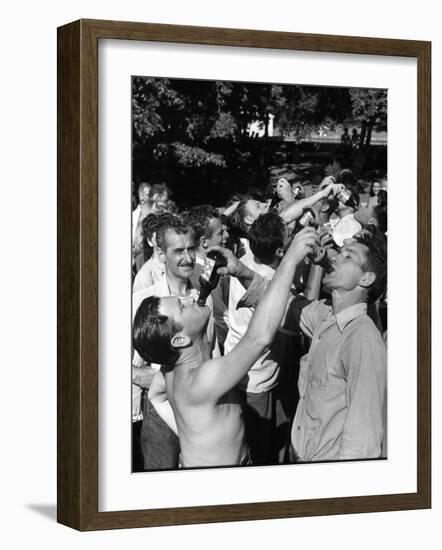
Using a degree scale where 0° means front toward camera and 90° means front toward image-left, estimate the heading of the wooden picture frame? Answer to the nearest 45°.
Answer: approximately 315°
